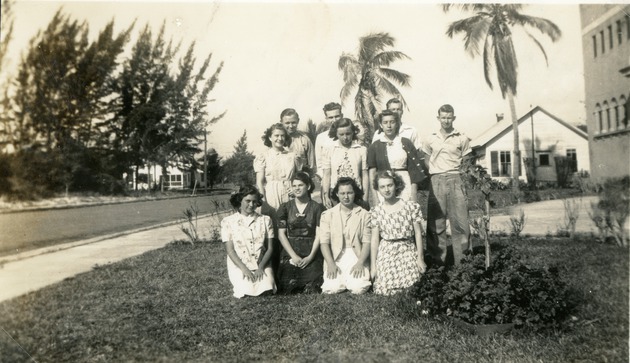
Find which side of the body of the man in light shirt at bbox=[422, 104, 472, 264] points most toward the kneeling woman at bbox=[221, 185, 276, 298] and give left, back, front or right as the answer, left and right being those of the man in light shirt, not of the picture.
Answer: right

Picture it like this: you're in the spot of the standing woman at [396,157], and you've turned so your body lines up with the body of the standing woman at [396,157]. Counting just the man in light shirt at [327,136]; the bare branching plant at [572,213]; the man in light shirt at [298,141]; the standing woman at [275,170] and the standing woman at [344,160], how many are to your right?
4

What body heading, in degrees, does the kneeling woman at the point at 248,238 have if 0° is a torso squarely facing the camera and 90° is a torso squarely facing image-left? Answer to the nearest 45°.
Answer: approximately 0°

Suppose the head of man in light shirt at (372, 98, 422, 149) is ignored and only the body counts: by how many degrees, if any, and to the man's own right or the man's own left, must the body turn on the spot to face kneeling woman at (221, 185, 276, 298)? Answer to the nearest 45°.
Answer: approximately 90° to the man's own right
